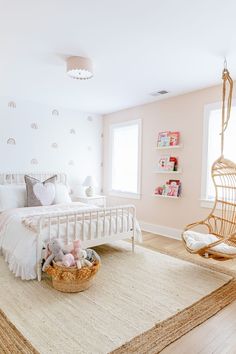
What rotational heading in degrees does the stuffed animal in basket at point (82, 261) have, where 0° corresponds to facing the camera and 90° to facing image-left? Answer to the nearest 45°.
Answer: approximately 0°

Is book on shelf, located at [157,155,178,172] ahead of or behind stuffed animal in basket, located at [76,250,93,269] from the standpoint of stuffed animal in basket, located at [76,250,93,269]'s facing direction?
behind

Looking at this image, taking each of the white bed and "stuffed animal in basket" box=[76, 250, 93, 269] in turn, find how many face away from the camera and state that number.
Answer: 0

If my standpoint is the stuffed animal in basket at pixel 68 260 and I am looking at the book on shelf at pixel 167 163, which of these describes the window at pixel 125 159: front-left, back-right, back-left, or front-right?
front-left

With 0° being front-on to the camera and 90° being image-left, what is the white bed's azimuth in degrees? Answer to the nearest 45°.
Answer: approximately 315°

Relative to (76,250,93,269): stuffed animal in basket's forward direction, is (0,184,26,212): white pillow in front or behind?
behind

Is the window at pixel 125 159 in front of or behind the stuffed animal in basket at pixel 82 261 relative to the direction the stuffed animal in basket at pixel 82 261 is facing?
behind

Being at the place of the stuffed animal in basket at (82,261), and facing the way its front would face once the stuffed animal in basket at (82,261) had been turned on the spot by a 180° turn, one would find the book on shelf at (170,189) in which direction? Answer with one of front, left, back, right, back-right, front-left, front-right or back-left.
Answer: front-right

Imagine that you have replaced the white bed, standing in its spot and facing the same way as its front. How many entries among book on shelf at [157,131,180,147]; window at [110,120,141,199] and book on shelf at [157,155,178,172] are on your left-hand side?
3

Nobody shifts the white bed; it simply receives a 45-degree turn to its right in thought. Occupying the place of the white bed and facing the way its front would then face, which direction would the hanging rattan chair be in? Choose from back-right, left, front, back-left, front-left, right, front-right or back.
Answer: left

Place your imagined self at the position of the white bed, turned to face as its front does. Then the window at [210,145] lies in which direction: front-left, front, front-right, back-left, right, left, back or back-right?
front-left
